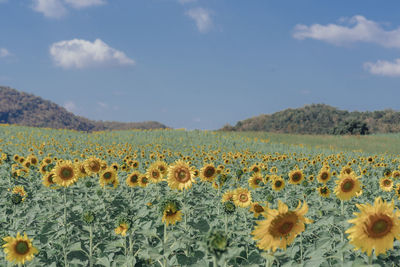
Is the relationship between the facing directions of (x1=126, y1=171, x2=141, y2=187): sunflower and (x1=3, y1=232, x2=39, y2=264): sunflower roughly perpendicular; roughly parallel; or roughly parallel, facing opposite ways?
roughly parallel

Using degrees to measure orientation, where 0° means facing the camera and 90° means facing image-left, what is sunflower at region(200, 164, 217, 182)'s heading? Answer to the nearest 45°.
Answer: approximately 0°

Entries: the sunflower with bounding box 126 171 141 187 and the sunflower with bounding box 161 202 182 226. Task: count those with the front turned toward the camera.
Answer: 2

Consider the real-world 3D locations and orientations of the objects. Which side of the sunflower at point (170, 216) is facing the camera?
front

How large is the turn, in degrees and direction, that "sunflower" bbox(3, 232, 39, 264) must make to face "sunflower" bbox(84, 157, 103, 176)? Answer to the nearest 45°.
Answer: approximately 180°

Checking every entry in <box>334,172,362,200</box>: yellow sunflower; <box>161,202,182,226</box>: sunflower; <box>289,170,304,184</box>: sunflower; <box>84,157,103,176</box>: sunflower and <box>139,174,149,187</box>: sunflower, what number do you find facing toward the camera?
5

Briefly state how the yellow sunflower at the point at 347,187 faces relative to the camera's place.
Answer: facing the viewer

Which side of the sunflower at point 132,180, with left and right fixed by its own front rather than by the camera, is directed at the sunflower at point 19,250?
front

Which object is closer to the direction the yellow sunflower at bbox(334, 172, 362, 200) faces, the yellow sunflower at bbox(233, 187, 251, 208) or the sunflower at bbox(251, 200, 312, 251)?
the sunflower

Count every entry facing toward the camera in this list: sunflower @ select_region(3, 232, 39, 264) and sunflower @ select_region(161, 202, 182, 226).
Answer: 2

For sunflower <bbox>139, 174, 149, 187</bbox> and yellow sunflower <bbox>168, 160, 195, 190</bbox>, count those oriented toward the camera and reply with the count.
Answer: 2

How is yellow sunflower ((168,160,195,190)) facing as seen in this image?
toward the camera

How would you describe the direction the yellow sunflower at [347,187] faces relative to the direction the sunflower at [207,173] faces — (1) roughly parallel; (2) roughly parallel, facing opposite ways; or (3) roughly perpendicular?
roughly parallel

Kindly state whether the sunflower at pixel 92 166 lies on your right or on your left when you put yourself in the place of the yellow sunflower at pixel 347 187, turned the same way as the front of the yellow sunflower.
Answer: on your right

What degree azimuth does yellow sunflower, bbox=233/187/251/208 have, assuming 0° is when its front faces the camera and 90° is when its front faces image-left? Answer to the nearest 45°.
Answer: approximately 0°

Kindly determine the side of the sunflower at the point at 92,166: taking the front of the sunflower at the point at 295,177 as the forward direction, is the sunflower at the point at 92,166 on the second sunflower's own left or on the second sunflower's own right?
on the second sunflower's own right

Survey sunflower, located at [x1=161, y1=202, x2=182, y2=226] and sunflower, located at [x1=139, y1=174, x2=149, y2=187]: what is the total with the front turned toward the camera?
2

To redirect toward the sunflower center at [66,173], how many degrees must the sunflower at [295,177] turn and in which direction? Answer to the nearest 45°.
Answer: approximately 45° to its right
